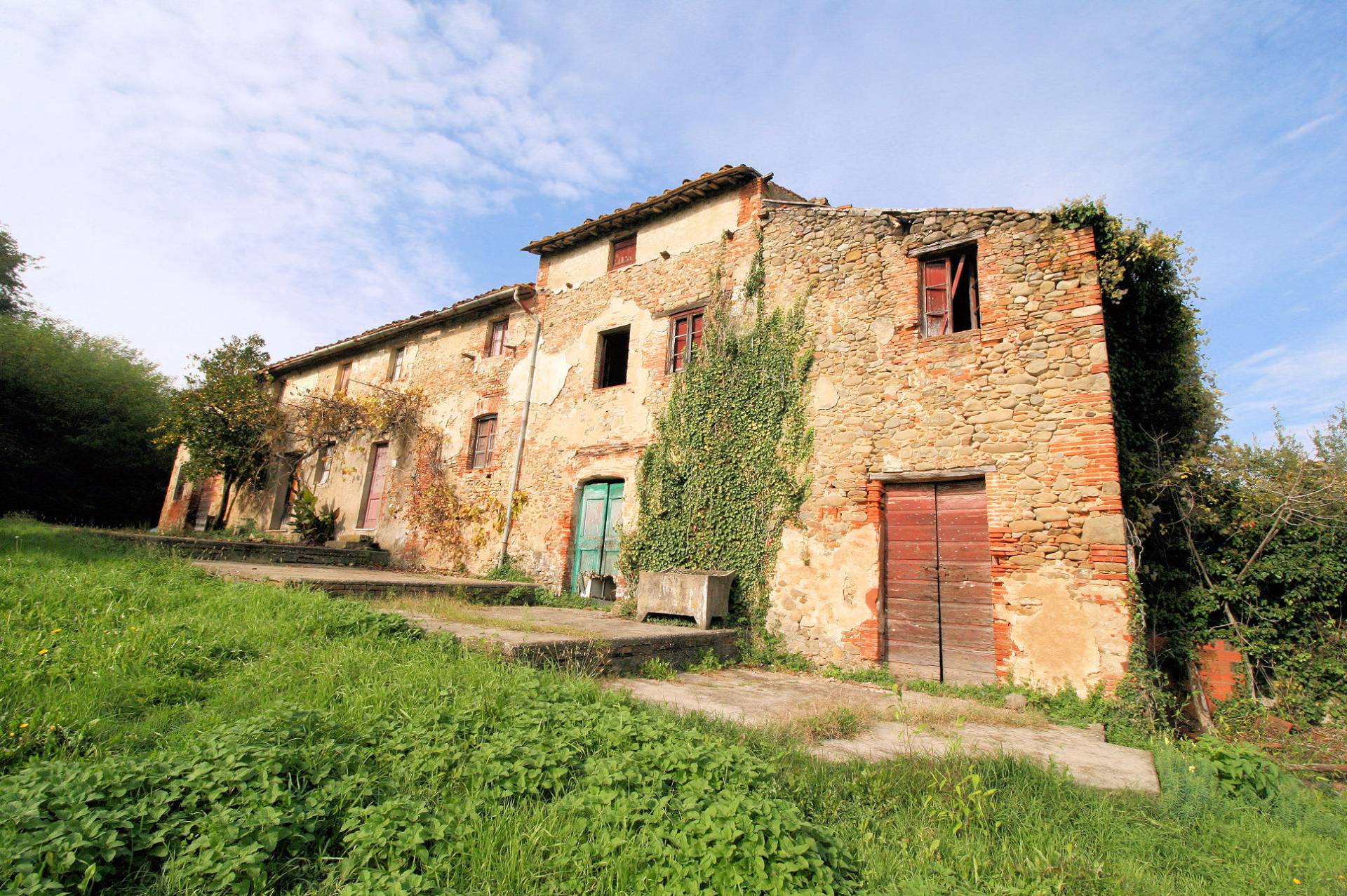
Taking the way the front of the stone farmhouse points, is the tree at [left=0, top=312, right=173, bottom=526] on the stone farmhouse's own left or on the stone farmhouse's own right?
on the stone farmhouse's own right

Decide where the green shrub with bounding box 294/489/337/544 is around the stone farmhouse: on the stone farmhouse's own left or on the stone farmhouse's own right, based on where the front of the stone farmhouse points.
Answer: on the stone farmhouse's own right

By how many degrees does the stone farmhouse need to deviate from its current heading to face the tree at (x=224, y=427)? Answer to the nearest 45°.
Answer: approximately 90° to its right

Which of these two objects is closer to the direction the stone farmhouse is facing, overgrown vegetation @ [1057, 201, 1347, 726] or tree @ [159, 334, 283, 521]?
the tree

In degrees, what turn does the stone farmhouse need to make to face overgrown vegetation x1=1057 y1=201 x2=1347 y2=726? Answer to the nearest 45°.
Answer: approximately 135° to its left

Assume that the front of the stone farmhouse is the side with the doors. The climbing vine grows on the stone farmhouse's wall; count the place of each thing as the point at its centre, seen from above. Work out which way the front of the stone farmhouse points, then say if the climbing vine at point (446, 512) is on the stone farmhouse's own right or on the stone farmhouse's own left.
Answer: on the stone farmhouse's own right

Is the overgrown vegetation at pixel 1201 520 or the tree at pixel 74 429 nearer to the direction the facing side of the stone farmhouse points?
the tree

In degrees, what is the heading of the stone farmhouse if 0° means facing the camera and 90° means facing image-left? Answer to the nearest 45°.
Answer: approximately 45°
